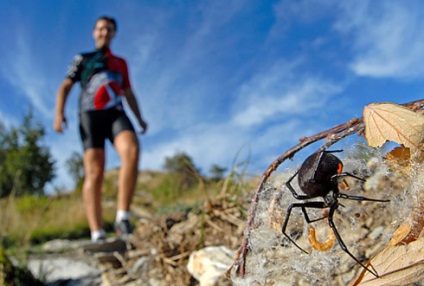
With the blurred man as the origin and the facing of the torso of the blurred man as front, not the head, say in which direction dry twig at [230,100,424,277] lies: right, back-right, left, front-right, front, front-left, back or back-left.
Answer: front

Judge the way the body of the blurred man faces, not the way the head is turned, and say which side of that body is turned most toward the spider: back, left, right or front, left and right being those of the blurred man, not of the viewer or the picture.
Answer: front

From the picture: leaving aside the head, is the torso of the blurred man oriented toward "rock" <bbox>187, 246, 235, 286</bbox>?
yes

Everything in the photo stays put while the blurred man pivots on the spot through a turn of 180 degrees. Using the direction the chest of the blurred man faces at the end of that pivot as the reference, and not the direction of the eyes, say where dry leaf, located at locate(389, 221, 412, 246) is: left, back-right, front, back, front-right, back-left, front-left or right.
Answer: back

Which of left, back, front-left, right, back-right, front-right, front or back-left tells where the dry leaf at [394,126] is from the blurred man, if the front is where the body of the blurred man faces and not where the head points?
front

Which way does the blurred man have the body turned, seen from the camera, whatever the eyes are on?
toward the camera

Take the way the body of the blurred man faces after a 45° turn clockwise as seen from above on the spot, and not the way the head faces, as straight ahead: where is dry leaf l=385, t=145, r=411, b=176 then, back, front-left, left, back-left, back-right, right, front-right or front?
front-left

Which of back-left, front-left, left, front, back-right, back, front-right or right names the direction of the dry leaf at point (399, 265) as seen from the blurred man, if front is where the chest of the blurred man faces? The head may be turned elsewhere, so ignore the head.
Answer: front

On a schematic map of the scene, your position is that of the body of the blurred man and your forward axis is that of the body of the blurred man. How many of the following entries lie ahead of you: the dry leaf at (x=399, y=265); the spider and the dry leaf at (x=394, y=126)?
3
